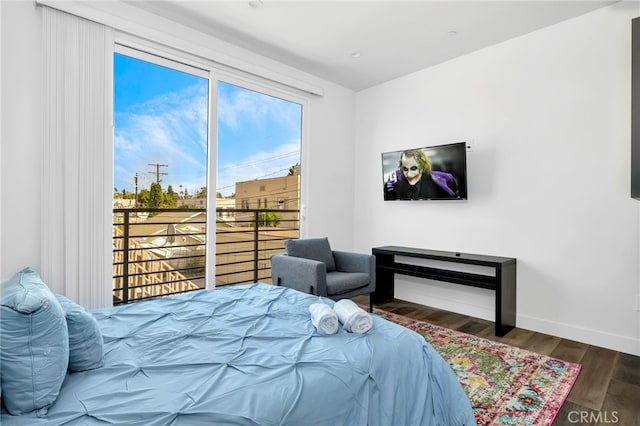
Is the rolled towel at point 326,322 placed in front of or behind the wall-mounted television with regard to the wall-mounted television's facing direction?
in front

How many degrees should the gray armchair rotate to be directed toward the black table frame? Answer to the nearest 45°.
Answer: approximately 45° to its left

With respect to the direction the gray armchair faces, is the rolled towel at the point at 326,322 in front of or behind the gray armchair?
in front

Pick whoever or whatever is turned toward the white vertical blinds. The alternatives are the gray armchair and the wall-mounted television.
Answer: the wall-mounted television

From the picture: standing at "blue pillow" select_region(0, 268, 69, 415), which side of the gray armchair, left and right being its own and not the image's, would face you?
right

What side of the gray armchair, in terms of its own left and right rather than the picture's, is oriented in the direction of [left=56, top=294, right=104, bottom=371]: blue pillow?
right

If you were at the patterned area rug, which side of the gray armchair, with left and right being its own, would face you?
front

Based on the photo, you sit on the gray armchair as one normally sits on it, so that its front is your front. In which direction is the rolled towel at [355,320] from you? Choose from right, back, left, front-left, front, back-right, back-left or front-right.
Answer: front-right

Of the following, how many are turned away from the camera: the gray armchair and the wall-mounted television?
0

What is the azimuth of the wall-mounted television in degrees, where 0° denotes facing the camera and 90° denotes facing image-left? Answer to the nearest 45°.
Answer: approximately 45°

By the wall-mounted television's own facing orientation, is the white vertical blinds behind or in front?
in front

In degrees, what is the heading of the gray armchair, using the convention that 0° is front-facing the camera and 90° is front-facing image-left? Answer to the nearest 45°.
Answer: approximately 315°
